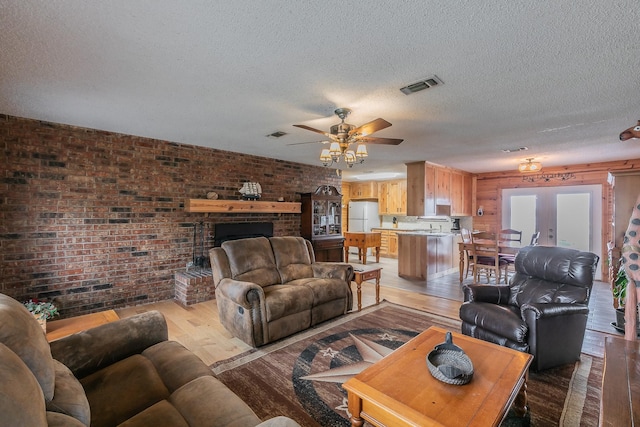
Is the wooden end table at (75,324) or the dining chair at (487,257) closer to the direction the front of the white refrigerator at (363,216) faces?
the wooden end table

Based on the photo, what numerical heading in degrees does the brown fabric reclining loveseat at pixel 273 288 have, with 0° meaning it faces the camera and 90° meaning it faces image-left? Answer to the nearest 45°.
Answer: approximately 315°

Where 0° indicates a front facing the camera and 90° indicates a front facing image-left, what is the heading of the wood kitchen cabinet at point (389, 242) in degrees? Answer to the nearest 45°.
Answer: approximately 45°

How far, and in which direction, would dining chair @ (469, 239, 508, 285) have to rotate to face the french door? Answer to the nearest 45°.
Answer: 0° — it already faces it

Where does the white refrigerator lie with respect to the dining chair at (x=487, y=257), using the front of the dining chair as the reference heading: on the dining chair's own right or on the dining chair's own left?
on the dining chair's own left

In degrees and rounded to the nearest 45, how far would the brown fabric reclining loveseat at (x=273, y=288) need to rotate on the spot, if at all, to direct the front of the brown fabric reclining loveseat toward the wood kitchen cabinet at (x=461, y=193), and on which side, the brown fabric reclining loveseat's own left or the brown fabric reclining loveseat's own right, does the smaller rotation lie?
approximately 90° to the brown fabric reclining loveseat's own left

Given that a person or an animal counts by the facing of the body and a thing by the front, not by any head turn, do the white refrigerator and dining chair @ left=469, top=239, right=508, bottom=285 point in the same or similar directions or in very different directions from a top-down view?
very different directions

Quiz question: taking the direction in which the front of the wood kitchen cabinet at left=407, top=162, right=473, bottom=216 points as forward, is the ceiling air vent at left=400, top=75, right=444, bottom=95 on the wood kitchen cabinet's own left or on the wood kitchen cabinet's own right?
on the wood kitchen cabinet's own right

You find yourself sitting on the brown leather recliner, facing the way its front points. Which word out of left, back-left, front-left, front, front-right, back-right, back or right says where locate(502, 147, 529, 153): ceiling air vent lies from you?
back-right

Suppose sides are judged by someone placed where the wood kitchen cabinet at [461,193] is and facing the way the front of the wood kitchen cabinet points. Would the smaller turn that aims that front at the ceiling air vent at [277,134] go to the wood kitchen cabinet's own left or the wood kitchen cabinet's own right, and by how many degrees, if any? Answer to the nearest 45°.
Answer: approximately 90° to the wood kitchen cabinet's own right

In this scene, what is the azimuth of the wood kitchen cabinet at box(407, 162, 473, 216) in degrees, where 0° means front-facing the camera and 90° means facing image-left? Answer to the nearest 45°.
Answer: approximately 315°

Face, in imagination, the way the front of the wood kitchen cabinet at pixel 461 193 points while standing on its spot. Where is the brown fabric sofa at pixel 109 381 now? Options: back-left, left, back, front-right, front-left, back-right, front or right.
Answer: front-right

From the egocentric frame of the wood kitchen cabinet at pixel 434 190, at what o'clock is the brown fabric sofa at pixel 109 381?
The brown fabric sofa is roughly at 2 o'clock from the wood kitchen cabinet.
